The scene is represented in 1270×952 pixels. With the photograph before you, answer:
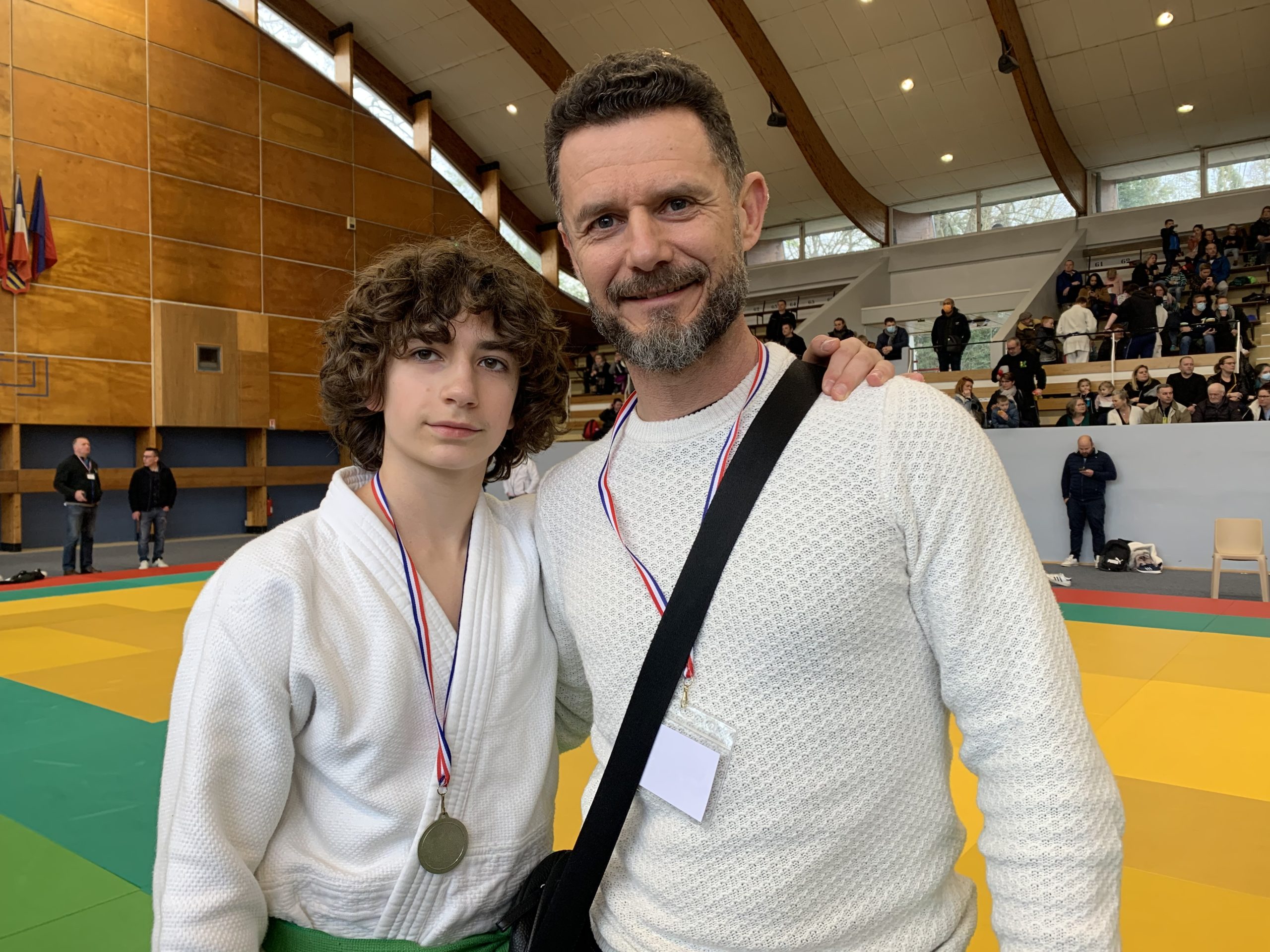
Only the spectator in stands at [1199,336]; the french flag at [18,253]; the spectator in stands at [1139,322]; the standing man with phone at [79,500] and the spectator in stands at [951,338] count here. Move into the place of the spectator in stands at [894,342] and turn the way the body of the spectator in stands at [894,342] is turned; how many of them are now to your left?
3

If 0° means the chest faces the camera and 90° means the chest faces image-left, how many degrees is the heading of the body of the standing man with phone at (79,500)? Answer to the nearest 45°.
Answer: approximately 315°

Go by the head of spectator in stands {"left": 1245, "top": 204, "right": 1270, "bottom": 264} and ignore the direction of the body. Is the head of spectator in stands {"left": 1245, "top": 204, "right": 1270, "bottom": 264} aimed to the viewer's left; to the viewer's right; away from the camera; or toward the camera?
toward the camera

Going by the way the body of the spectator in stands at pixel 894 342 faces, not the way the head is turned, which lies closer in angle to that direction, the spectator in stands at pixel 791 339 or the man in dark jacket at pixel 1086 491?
the man in dark jacket

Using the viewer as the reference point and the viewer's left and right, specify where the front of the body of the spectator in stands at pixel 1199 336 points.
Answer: facing the viewer

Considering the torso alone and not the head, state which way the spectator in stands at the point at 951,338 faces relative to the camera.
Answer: toward the camera

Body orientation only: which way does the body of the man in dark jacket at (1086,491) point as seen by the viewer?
toward the camera

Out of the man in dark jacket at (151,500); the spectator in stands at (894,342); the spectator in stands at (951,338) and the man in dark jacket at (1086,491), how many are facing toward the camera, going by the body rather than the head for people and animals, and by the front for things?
4

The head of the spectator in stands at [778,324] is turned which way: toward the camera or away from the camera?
toward the camera

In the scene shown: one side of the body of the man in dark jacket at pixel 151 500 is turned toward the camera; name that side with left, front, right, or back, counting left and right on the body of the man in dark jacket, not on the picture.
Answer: front

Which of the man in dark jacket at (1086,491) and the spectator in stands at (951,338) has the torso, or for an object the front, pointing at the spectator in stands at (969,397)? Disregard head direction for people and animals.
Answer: the spectator in stands at (951,338)

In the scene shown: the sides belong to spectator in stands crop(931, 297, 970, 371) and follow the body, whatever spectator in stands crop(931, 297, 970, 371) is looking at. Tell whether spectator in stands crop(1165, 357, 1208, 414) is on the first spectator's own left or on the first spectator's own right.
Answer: on the first spectator's own left

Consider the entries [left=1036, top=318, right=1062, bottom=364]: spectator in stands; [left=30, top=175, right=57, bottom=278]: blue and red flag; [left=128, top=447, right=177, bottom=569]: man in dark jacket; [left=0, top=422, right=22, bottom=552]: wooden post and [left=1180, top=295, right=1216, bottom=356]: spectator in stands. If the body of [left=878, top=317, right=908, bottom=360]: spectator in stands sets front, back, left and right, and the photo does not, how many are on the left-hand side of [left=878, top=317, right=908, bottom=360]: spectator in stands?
2

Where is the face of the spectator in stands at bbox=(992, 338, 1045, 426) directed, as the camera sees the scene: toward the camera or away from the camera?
toward the camera

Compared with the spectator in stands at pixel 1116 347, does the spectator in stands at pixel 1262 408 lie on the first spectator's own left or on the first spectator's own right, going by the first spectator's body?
on the first spectator's own left
